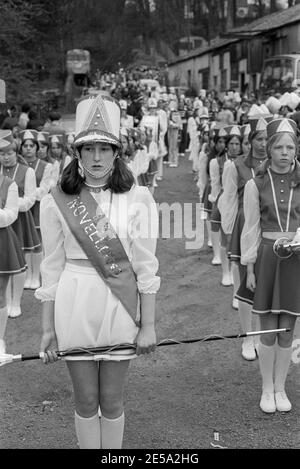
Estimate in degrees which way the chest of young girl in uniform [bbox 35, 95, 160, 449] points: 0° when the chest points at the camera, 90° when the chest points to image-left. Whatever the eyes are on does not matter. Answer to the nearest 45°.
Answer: approximately 0°

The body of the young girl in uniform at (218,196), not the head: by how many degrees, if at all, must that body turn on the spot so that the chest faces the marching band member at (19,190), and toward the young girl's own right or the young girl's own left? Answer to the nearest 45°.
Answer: approximately 45° to the young girl's own right

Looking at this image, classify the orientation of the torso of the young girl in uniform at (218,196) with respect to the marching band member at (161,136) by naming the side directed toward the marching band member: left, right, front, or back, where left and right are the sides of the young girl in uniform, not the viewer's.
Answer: back

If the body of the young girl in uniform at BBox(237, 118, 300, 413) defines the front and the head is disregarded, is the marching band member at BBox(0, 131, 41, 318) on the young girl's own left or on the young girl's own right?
on the young girl's own right

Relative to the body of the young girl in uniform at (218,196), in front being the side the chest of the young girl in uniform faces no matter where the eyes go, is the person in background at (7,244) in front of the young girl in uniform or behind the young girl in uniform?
in front

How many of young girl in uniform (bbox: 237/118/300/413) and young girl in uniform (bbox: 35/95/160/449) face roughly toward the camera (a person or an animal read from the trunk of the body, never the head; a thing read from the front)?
2

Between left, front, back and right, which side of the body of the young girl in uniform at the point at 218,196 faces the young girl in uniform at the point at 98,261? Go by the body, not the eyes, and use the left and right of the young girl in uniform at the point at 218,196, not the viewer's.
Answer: front

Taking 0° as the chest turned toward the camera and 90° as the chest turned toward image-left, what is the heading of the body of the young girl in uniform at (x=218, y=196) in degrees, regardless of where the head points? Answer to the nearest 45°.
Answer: approximately 0°

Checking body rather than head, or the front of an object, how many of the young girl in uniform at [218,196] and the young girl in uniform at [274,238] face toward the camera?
2

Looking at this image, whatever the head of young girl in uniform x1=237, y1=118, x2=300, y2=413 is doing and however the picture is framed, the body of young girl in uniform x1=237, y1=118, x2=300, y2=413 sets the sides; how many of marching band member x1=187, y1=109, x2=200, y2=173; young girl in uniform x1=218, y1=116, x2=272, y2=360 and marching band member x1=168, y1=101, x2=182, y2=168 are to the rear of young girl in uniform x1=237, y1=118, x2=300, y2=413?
3

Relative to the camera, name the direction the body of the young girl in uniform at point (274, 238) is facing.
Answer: toward the camera

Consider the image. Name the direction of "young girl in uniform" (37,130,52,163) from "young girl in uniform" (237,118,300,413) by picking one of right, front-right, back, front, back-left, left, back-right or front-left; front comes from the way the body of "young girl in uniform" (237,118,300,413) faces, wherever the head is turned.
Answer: back-right
